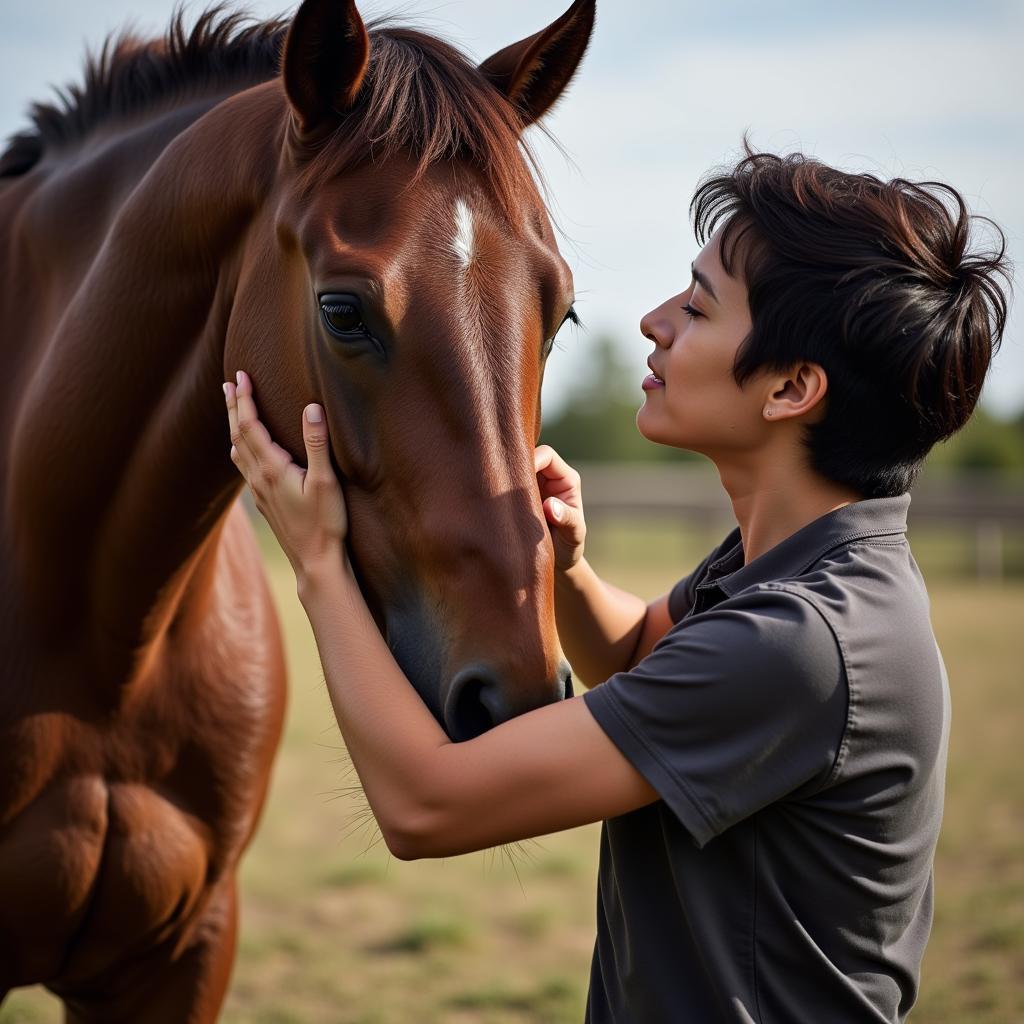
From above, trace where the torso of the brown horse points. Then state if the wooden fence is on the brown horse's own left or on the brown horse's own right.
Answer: on the brown horse's own left

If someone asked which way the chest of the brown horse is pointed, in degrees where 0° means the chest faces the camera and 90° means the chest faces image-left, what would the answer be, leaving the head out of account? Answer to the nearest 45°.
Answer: approximately 315°
